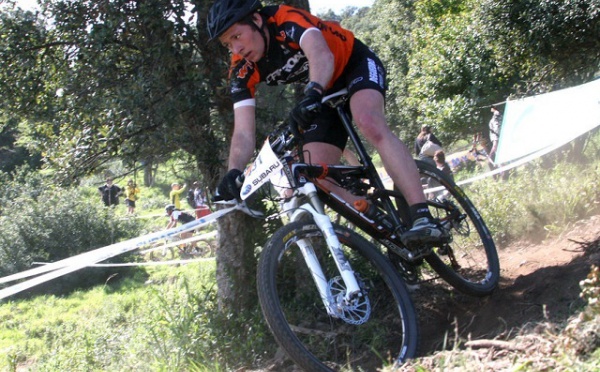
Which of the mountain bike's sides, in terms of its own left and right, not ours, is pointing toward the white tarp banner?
back

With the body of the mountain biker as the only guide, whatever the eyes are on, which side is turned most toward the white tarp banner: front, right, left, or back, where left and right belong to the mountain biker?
back

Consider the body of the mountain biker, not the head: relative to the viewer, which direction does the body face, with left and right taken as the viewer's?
facing the viewer and to the left of the viewer

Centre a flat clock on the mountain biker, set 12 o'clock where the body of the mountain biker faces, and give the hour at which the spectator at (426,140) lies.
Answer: The spectator is roughly at 5 o'clock from the mountain biker.

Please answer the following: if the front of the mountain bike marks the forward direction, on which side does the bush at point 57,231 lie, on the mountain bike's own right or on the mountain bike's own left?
on the mountain bike's own right

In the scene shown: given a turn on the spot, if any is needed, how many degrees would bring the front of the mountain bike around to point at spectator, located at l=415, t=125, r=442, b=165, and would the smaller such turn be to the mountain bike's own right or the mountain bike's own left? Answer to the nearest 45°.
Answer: approximately 135° to the mountain bike's own right

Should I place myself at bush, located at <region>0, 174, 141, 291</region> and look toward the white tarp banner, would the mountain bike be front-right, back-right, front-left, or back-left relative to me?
front-right
